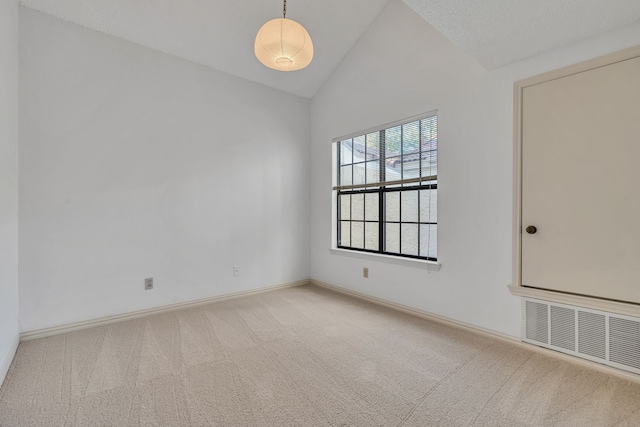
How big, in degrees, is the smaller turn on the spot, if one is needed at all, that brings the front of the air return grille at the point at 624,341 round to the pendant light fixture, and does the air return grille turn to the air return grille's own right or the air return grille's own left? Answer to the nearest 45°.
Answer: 0° — it already faces it

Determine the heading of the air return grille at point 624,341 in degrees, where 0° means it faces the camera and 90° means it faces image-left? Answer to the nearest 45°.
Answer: approximately 45°

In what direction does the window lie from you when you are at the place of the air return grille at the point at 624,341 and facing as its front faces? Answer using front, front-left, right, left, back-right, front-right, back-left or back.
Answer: front-right
